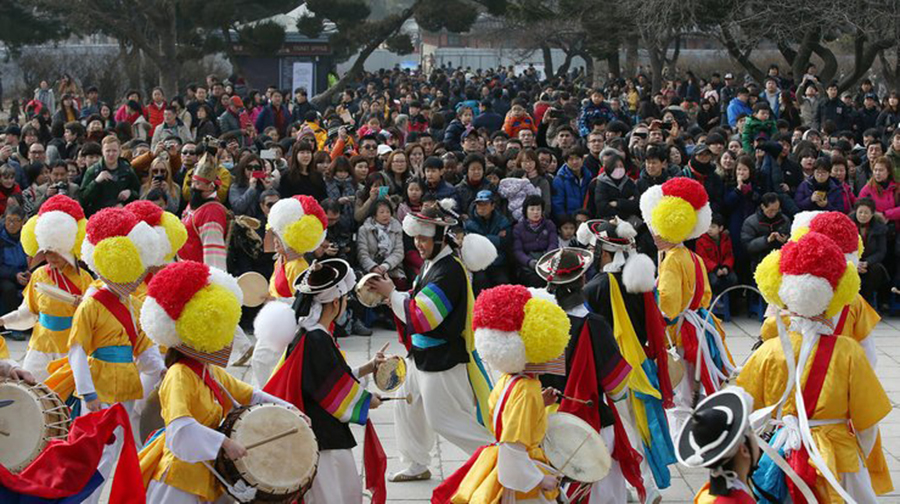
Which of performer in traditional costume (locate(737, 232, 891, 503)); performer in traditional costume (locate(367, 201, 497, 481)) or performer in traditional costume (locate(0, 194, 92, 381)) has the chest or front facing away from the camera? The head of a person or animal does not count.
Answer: performer in traditional costume (locate(737, 232, 891, 503))

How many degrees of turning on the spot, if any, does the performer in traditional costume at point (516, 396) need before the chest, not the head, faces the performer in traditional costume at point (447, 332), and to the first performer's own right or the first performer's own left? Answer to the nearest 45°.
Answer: approximately 90° to the first performer's own left

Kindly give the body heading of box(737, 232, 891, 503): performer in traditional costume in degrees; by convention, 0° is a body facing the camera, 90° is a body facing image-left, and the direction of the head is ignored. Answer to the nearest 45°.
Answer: approximately 180°

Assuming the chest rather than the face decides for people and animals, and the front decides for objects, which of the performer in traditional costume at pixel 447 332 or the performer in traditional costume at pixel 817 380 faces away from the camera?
the performer in traditional costume at pixel 817 380

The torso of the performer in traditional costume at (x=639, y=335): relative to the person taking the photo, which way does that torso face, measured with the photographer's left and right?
facing away from the viewer and to the left of the viewer

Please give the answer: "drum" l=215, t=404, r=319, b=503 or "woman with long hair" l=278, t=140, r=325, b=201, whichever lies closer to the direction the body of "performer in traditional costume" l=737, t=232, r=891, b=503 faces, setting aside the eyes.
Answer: the woman with long hair

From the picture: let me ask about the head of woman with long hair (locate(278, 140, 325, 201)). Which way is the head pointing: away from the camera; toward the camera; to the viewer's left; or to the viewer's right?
toward the camera

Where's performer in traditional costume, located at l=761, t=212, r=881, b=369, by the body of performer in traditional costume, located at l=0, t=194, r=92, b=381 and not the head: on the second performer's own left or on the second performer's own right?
on the second performer's own left

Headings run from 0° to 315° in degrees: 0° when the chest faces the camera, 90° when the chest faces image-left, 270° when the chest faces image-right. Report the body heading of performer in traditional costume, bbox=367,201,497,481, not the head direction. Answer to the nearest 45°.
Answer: approximately 90°
